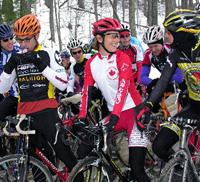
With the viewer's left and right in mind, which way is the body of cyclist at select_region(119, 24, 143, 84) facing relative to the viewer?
facing the viewer

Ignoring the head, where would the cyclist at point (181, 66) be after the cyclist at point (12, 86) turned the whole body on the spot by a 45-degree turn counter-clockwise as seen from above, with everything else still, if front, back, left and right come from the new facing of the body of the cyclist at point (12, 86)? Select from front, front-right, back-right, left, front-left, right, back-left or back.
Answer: front-left

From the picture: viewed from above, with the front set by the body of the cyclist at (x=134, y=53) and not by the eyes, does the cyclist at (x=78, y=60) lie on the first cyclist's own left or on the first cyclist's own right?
on the first cyclist's own right

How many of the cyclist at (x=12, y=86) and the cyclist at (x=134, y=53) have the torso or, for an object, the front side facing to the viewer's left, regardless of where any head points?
0

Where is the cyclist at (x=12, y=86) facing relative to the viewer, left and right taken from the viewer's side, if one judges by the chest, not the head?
facing the viewer and to the right of the viewer

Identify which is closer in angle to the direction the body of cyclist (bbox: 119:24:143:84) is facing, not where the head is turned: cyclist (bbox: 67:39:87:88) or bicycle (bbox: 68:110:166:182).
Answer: the bicycle

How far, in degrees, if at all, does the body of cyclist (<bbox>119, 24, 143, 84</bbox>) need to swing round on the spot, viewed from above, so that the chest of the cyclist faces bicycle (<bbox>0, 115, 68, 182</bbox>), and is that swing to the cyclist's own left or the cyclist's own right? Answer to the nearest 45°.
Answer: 0° — they already face it

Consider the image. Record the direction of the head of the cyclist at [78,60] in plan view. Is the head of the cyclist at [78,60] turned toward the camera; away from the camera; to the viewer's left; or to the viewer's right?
toward the camera

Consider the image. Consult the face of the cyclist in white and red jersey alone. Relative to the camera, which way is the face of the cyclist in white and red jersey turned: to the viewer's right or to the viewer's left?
to the viewer's right

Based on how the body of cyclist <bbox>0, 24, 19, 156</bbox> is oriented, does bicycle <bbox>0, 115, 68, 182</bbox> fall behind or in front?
in front
